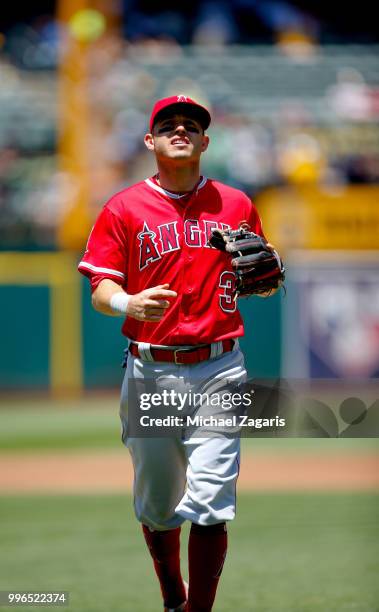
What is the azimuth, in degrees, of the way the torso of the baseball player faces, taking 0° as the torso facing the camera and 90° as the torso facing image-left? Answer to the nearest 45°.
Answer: approximately 0°
